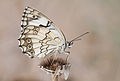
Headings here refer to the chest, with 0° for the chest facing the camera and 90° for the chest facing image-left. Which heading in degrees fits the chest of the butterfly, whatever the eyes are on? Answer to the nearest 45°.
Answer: approximately 270°
